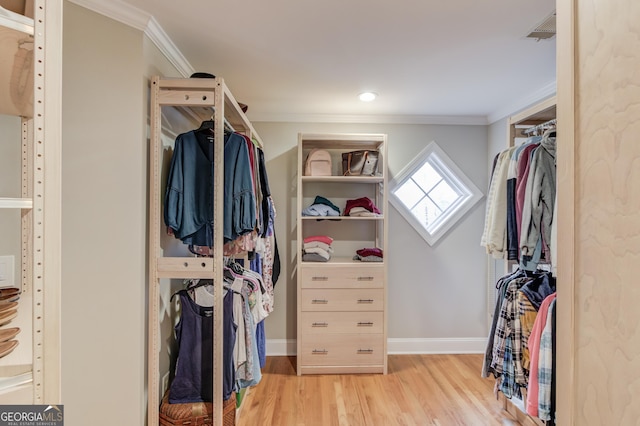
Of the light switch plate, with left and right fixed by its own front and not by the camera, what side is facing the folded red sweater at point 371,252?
left

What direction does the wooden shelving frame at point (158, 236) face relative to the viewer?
to the viewer's right

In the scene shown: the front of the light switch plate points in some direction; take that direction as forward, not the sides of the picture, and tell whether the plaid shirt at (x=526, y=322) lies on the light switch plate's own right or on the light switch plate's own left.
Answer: on the light switch plate's own left

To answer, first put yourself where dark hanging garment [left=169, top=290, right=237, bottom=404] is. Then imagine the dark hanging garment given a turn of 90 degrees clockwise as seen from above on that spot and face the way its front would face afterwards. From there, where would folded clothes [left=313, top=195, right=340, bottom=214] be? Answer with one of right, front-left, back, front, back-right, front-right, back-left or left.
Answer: back-right

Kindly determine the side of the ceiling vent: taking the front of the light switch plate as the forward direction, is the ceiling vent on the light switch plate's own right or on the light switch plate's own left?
on the light switch plate's own left

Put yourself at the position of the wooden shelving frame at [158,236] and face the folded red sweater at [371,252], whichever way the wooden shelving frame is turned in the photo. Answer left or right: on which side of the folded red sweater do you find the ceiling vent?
right

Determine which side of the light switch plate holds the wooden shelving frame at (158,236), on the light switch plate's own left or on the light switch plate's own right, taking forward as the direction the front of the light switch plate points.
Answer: on the light switch plate's own left

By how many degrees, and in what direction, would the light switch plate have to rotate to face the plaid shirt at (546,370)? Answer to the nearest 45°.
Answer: approximately 45° to its left

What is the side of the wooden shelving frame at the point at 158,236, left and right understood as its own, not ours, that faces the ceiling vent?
front
